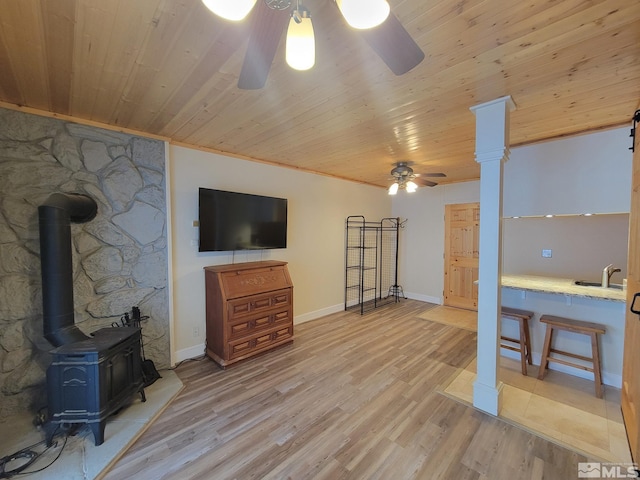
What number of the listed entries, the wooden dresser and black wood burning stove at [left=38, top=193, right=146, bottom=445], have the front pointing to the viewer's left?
0

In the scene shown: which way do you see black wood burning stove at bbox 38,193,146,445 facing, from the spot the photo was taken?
facing the viewer and to the right of the viewer

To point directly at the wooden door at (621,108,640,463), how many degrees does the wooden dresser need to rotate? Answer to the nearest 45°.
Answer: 0° — it already faces it

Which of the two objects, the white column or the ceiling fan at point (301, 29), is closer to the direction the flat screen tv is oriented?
the white column

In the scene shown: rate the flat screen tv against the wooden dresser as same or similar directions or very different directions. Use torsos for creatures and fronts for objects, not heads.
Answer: same or similar directions

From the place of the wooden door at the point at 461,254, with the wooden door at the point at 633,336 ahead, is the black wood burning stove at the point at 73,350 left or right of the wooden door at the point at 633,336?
right

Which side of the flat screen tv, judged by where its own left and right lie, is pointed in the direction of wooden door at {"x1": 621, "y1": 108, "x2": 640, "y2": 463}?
front

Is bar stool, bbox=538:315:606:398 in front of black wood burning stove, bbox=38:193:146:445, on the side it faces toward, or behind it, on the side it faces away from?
in front

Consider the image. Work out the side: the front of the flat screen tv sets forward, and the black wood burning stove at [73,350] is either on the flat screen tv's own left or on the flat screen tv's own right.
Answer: on the flat screen tv's own right

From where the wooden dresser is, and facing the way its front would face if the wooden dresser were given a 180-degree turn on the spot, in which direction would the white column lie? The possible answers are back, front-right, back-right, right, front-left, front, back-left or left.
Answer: back

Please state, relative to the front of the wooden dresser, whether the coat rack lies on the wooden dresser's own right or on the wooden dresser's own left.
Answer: on the wooden dresser's own left

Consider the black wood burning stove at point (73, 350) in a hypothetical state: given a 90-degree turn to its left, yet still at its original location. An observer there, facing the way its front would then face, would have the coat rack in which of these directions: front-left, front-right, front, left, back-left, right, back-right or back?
front-right

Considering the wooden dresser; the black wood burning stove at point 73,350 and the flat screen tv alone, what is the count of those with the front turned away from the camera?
0

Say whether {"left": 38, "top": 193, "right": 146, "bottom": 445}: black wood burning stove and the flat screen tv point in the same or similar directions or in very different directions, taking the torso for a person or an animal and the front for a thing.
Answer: same or similar directions

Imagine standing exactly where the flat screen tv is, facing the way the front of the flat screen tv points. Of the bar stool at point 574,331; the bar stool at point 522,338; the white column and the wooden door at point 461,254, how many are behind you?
0

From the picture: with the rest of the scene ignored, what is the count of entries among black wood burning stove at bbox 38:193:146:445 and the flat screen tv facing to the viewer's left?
0

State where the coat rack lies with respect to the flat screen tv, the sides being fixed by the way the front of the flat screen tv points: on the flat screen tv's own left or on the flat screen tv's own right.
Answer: on the flat screen tv's own left
